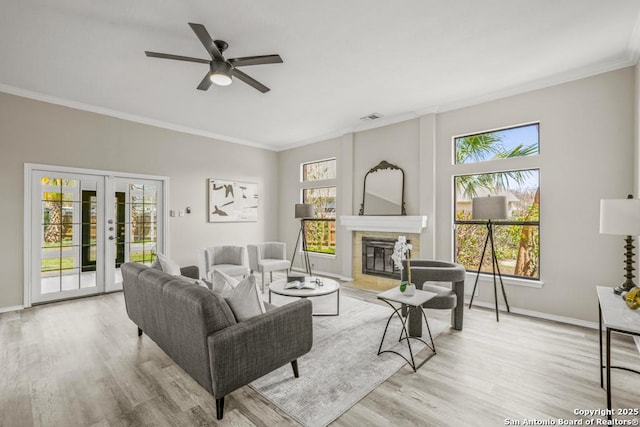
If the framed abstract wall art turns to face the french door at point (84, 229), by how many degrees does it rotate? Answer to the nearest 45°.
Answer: approximately 90° to its right

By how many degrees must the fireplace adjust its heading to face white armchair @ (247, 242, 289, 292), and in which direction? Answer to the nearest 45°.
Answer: approximately 45° to its right

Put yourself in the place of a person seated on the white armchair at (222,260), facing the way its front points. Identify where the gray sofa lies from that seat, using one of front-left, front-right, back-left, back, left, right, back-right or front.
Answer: front-right

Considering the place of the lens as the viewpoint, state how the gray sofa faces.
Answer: facing away from the viewer and to the right of the viewer

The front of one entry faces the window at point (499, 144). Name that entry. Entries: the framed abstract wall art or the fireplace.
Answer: the framed abstract wall art

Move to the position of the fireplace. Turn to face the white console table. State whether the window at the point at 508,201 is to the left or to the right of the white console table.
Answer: left

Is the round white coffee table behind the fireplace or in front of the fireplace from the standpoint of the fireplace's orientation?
in front

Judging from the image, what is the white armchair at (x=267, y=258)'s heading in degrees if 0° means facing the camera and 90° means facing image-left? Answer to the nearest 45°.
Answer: approximately 315°

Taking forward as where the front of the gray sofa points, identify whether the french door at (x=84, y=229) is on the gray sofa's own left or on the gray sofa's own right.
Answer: on the gray sofa's own left

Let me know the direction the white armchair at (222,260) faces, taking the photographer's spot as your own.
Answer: facing the viewer and to the right of the viewer

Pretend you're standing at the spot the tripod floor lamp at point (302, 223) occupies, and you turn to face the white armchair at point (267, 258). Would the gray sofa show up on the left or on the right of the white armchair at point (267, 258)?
left

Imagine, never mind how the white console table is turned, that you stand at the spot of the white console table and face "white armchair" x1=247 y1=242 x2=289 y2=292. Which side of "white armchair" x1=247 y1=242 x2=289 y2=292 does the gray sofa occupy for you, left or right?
left

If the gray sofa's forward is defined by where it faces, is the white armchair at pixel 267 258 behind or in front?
in front
